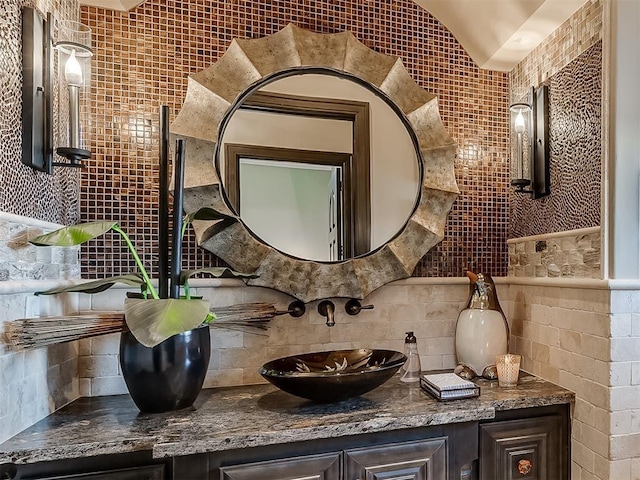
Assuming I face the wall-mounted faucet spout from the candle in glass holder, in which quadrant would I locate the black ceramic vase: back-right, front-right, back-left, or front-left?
front-left

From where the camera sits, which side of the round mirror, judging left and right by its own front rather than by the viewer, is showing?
front

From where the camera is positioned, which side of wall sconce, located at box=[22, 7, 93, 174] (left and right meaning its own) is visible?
right

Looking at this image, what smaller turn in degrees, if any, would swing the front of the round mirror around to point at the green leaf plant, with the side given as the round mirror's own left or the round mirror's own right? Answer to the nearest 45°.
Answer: approximately 45° to the round mirror's own right

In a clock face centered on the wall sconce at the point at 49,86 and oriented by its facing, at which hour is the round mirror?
The round mirror is roughly at 12 o'clock from the wall sconce.

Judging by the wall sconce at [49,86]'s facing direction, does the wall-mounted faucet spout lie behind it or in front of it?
in front

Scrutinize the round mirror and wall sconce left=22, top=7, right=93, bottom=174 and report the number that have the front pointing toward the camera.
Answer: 1
